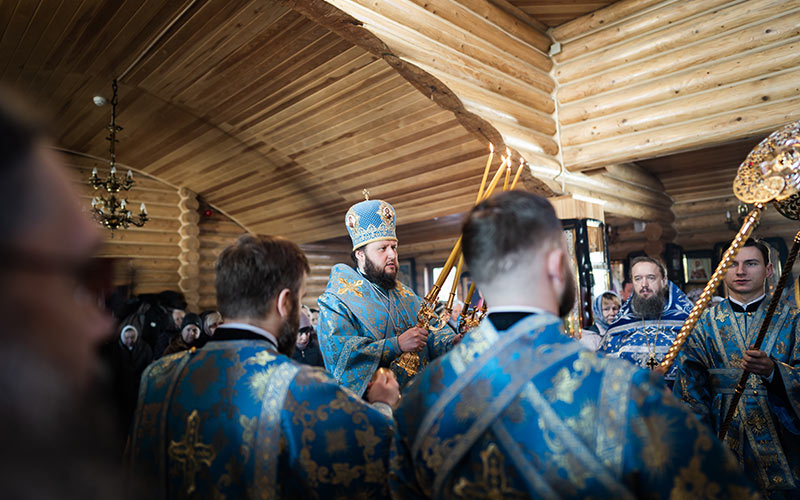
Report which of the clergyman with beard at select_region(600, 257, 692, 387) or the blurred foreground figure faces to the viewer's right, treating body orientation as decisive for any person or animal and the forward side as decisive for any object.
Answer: the blurred foreground figure

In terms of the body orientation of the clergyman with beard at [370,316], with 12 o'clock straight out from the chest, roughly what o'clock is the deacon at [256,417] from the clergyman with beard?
The deacon is roughly at 2 o'clock from the clergyman with beard.

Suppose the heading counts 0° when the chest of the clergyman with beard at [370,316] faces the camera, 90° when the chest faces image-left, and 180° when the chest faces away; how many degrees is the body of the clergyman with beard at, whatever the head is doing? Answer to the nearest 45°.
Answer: approximately 315°

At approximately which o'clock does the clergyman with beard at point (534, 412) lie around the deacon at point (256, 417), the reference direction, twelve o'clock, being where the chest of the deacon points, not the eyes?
The clergyman with beard is roughly at 3 o'clock from the deacon.

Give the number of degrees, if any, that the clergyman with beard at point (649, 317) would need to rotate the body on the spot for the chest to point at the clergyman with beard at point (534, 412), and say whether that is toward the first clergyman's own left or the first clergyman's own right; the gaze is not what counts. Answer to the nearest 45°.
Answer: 0° — they already face them

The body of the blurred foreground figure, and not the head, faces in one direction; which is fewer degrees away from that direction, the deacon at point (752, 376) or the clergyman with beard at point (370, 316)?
the deacon

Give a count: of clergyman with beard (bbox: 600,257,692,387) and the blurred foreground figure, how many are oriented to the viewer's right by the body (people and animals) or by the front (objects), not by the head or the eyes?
1

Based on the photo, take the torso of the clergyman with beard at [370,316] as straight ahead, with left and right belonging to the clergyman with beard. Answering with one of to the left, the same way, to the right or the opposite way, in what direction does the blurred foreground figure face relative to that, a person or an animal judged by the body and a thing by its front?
to the left

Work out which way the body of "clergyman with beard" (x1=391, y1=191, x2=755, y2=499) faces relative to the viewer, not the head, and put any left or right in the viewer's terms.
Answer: facing away from the viewer and to the right of the viewer

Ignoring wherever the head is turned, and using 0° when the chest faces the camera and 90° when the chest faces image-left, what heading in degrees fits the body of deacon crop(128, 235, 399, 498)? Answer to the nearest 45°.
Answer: approximately 225°

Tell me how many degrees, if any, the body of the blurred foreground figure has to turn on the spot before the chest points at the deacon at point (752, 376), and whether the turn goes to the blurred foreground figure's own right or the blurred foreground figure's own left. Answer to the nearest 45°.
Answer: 0° — they already face them

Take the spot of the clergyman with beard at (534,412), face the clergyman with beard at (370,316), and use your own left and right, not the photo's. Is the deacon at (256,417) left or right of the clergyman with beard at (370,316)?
left

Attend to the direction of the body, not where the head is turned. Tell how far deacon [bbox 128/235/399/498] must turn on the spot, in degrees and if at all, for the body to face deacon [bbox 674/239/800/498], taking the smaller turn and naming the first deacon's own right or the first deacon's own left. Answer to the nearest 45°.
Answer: approximately 45° to the first deacon's own right

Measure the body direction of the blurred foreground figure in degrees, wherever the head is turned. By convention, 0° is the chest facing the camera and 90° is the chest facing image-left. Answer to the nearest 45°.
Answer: approximately 270°
